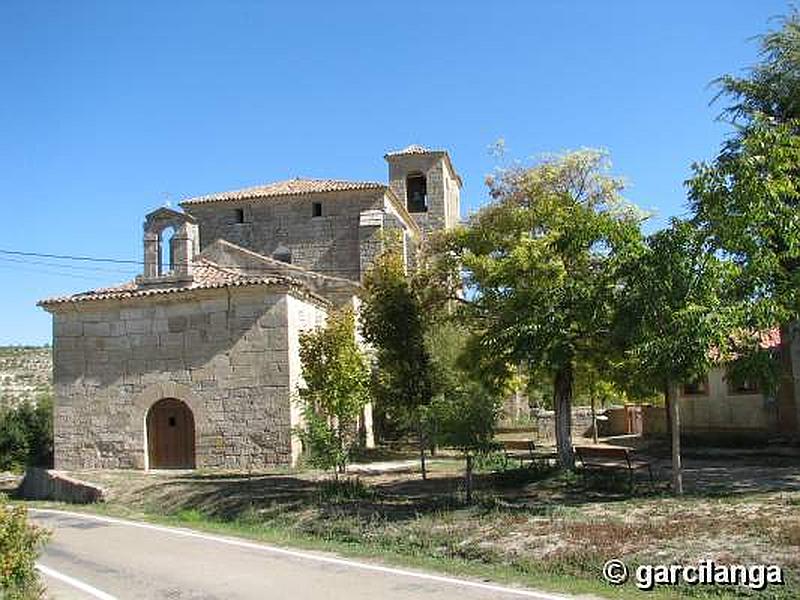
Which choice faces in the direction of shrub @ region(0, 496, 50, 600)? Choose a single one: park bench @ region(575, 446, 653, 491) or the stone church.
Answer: the stone church

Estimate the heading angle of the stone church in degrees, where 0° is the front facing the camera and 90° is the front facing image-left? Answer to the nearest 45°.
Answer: approximately 0°

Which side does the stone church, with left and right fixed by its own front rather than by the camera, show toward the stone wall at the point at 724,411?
left

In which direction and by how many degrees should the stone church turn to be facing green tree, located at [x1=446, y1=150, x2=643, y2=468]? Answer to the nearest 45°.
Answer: approximately 45° to its left
